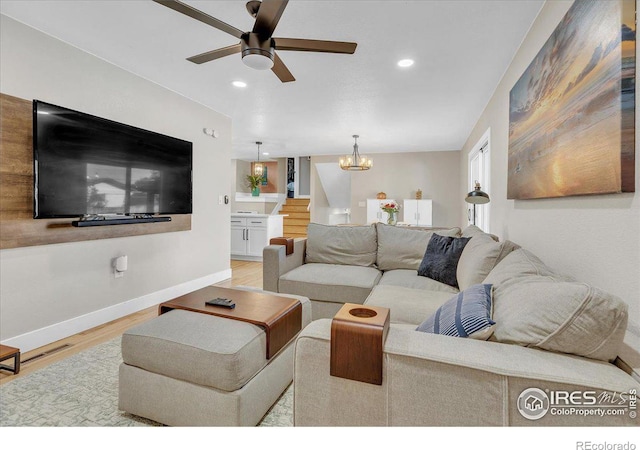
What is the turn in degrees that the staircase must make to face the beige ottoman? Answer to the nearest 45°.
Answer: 0° — it already faces it

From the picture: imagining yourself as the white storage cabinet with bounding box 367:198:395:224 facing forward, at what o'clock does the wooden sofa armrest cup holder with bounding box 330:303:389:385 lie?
The wooden sofa armrest cup holder is roughly at 12 o'clock from the white storage cabinet.

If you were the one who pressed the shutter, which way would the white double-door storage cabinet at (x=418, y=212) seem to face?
facing the viewer

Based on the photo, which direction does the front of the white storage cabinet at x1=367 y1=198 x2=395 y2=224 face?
toward the camera

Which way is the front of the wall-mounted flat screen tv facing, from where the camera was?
facing the viewer and to the right of the viewer

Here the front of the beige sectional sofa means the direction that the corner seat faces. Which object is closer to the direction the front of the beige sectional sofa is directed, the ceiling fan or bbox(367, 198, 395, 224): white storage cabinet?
the ceiling fan

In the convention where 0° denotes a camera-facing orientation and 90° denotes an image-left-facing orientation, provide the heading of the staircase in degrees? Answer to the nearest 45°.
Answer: approximately 0°

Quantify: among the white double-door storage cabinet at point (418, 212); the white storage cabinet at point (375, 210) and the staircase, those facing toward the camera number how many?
3

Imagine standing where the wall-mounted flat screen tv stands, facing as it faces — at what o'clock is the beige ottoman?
The beige ottoman is roughly at 1 o'clock from the wall-mounted flat screen tv.

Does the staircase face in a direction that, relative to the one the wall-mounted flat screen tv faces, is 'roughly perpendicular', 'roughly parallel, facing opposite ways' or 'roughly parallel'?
roughly perpendicular

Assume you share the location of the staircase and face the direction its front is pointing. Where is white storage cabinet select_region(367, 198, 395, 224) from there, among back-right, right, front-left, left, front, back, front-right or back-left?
front-left

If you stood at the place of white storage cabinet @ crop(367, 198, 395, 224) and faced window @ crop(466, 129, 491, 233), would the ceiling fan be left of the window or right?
right

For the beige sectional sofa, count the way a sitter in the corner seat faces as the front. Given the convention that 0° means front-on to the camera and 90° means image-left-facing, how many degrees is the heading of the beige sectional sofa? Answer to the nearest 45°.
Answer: approximately 45°

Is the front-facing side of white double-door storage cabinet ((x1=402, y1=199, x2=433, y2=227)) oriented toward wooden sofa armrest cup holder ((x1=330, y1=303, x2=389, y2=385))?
yes

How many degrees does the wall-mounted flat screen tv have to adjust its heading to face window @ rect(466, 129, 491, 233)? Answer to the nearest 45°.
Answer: approximately 45° to its left

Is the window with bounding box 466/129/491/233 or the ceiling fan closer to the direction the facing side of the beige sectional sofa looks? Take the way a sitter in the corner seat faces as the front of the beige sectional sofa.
the ceiling fan

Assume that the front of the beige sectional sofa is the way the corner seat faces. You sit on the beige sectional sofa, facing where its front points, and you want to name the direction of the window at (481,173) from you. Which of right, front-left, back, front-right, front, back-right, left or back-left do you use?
back-right

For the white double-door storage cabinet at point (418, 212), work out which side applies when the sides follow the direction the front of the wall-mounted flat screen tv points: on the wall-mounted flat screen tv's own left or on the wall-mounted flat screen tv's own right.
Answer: on the wall-mounted flat screen tv's own left

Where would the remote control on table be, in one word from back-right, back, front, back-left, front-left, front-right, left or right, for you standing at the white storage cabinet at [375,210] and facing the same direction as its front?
front

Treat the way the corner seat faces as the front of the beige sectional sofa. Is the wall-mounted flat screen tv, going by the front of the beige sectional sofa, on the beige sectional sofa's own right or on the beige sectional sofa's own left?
on the beige sectional sofa's own right
